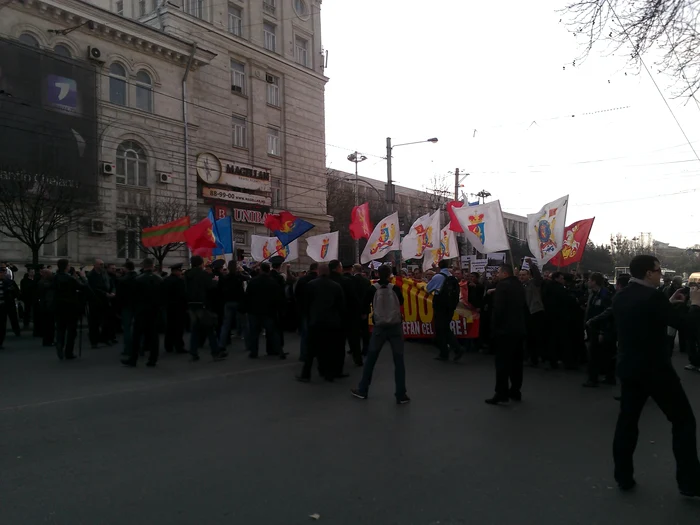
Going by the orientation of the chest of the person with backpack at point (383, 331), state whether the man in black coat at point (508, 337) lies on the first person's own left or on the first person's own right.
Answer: on the first person's own right

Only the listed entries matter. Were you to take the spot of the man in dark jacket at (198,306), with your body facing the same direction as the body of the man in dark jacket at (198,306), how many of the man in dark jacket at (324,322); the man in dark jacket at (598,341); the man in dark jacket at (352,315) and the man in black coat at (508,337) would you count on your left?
0

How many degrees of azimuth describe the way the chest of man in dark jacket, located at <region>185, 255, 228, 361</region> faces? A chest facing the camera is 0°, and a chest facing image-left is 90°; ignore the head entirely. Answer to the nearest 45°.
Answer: approximately 225°

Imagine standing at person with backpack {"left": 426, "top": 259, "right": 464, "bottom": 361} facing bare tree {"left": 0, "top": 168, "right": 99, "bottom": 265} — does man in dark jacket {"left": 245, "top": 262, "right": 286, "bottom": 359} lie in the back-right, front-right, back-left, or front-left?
front-left

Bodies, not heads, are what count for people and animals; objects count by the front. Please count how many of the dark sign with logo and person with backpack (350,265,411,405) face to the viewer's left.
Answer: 0

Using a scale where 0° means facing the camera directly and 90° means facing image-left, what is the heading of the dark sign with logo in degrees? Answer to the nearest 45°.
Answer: approximately 315°

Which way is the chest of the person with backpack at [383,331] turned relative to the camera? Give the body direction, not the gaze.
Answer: away from the camera

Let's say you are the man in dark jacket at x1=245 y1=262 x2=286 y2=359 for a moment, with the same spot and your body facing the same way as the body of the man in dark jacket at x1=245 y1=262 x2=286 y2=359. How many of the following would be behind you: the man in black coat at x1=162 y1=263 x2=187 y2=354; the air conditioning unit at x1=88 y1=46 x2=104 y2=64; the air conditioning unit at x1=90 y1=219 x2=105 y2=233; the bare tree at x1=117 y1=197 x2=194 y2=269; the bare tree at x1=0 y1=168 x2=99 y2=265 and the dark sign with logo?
0

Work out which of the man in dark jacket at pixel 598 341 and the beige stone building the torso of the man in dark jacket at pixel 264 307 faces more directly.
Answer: the beige stone building

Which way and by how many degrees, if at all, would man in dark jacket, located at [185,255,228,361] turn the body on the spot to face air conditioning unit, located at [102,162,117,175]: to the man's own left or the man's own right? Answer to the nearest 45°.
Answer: approximately 45° to the man's own left
